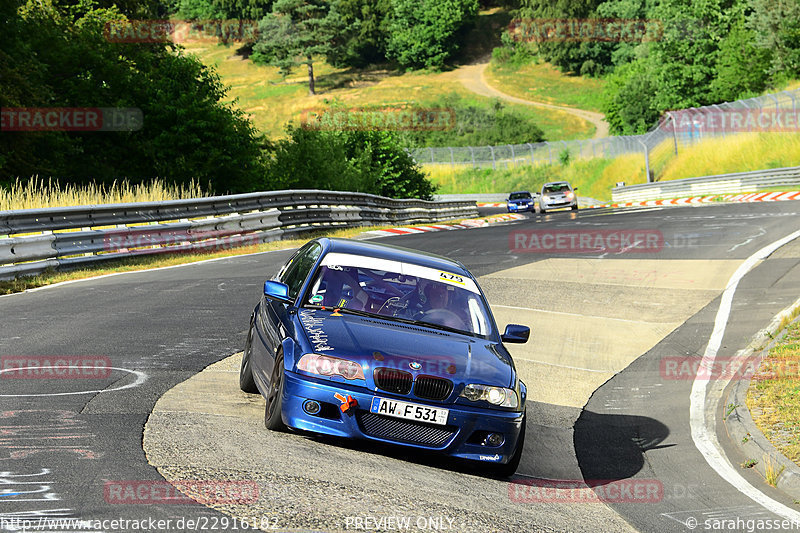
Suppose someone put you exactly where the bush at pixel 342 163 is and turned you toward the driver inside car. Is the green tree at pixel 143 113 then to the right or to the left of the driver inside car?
right

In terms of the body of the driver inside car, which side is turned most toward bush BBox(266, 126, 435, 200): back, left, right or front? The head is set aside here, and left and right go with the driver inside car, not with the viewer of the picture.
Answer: back

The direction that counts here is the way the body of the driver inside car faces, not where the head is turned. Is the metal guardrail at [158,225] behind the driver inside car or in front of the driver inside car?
behind

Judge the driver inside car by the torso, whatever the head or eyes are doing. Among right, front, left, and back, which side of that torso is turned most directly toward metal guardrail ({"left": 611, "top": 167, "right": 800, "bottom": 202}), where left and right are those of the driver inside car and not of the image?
back

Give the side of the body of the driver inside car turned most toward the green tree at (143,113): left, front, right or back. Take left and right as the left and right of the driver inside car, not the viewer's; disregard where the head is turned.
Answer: back

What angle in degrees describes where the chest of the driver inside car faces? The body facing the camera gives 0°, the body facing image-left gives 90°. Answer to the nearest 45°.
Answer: approximately 0°

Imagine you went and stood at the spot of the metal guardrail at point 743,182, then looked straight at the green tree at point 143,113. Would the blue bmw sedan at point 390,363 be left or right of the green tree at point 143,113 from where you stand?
left
